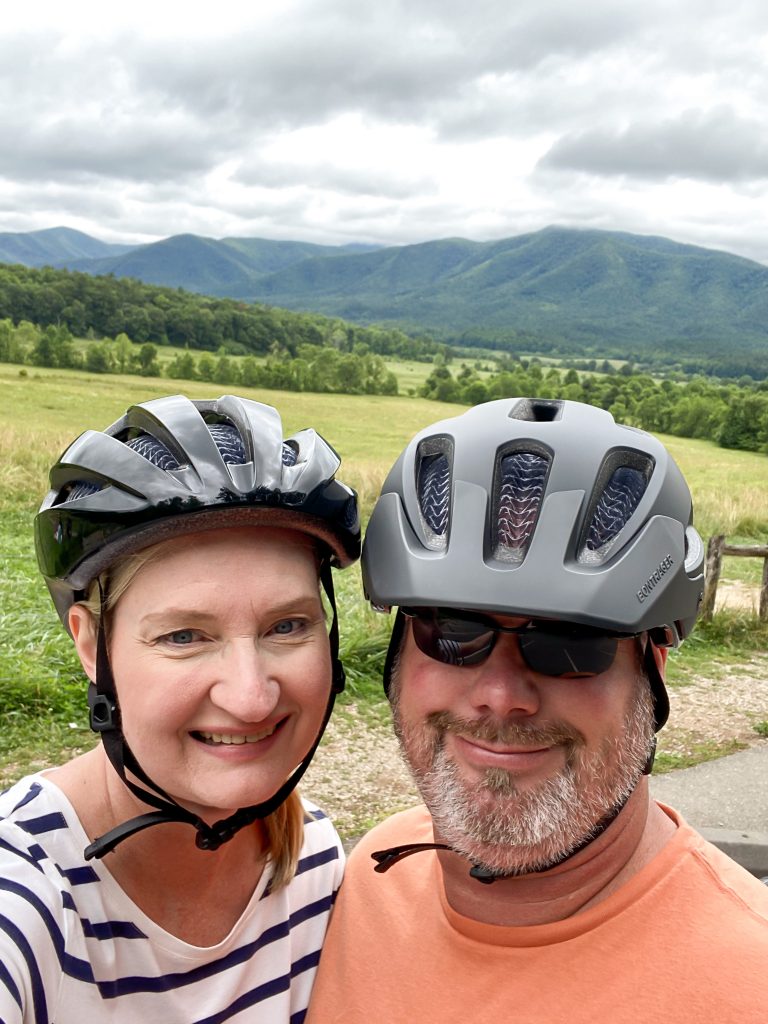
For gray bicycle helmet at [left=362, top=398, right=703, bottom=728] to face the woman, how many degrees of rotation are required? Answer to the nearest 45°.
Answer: approximately 45° to its right

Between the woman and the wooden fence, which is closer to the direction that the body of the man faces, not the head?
the woman

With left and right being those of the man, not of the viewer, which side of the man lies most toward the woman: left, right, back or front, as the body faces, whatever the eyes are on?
right

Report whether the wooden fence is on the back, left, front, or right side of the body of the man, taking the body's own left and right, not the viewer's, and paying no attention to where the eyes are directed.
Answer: back

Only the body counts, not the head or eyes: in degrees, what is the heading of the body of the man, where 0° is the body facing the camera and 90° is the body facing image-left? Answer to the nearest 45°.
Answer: approximately 0°

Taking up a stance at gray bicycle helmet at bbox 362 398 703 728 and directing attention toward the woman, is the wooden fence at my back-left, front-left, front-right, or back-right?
back-right

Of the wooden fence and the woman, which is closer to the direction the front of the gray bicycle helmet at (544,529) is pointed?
the woman

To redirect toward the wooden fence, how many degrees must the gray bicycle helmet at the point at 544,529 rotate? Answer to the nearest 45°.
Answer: approximately 180°
